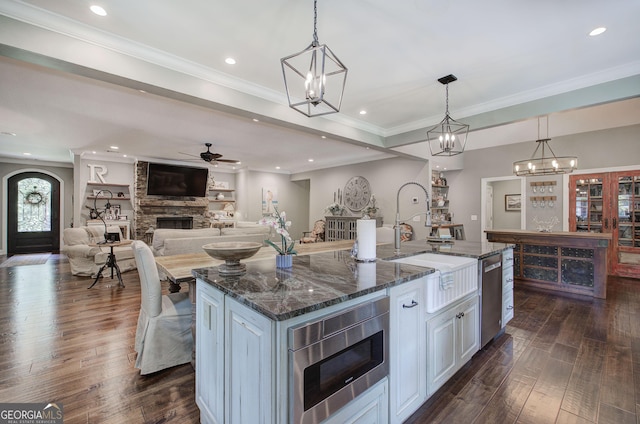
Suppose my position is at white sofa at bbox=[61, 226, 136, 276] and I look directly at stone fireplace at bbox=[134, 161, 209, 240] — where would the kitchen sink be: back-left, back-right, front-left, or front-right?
back-right

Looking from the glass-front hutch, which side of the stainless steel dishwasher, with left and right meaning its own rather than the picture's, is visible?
left

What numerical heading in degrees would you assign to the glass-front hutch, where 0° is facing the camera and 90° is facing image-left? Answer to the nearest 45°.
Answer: approximately 45°

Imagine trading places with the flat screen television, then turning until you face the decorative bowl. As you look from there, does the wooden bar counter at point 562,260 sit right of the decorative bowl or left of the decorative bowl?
left

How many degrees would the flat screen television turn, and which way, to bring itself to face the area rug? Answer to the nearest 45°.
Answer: approximately 135° to its right

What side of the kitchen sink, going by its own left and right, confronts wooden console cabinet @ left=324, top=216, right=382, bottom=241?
back
